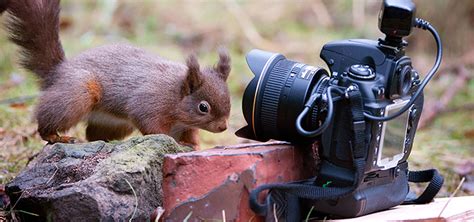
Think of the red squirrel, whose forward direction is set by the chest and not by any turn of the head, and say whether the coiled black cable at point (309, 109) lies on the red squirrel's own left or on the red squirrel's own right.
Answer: on the red squirrel's own right

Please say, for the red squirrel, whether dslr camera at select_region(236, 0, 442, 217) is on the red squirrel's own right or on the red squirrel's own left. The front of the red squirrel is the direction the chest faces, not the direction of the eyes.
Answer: on the red squirrel's own right

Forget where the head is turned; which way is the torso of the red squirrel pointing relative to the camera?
to the viewer's right
